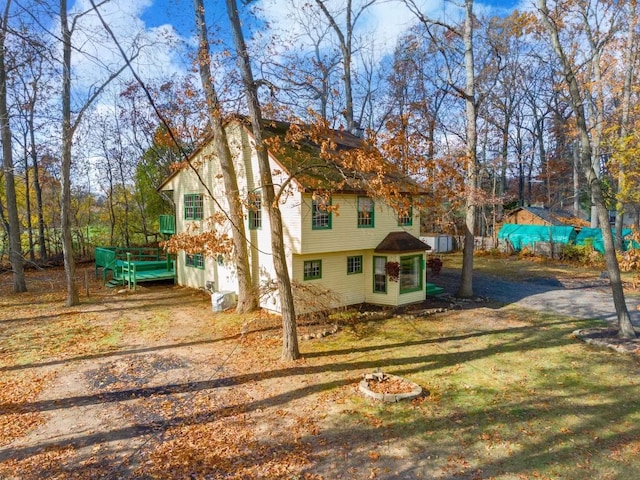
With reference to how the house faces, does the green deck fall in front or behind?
behind

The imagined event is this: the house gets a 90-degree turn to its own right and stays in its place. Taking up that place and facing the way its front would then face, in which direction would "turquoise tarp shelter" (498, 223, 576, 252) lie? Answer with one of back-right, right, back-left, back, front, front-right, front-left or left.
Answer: back

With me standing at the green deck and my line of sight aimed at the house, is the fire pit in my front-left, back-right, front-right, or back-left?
front-right

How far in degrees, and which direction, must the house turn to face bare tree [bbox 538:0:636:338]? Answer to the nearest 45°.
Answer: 0° — it already faces it

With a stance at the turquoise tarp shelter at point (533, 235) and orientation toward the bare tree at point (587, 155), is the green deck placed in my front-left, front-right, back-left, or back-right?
front-right

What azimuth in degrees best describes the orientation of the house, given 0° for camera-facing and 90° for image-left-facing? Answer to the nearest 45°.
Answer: approximately 315°

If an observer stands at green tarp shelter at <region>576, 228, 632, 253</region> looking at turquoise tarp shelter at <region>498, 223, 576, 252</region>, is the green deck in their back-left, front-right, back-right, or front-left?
front-left

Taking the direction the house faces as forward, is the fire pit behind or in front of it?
in front

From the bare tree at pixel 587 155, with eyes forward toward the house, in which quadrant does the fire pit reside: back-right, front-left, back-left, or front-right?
front-left

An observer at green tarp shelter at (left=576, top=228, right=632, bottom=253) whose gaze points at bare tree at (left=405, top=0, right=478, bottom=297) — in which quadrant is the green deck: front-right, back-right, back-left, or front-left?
front-right

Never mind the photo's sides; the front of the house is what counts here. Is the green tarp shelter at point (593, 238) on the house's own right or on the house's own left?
on the house's own left

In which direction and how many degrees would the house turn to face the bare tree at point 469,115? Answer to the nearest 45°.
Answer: approximately 45° to its left
